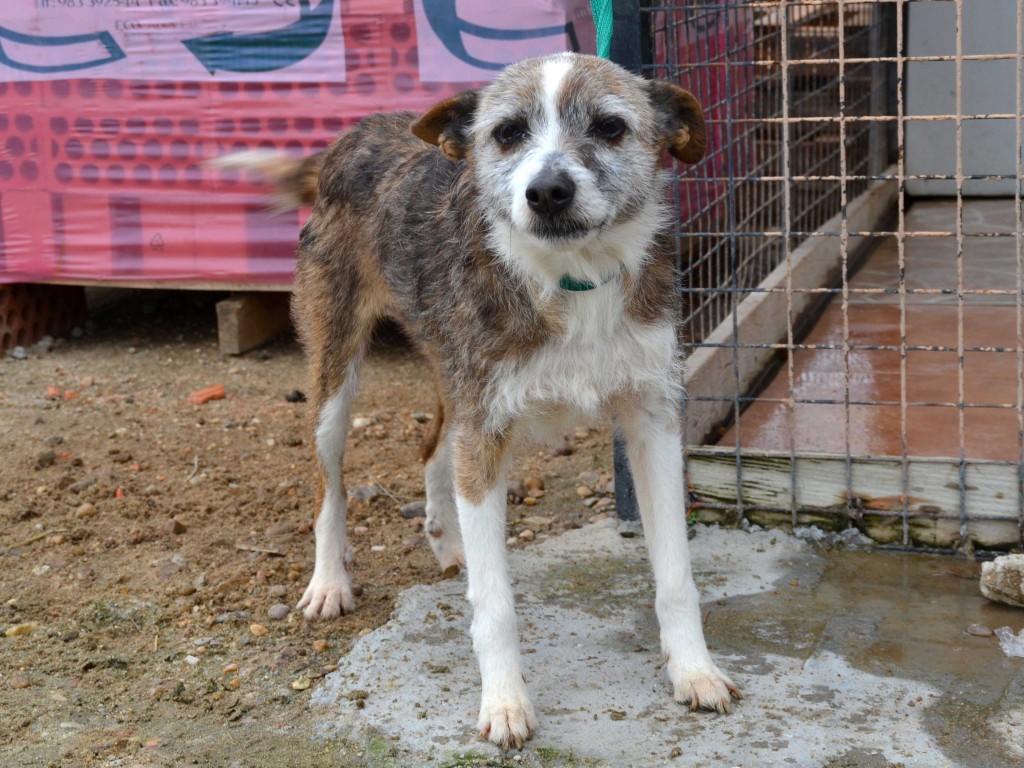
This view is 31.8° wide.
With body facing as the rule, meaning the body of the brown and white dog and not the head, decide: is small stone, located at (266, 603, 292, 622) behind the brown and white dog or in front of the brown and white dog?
behind

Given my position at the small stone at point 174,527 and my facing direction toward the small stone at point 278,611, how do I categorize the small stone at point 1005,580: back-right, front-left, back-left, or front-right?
front-left

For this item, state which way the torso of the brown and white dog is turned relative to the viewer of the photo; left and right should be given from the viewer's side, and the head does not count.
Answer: facing the viewer and to the right of the viewer

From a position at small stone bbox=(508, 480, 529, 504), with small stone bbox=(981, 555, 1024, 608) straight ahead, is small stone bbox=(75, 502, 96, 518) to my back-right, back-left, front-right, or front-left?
back-right

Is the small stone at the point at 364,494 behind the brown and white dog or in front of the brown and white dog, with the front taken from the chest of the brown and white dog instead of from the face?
behind

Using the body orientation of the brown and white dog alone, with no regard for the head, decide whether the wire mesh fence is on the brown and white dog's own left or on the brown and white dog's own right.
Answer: on the brown and white dog's own left

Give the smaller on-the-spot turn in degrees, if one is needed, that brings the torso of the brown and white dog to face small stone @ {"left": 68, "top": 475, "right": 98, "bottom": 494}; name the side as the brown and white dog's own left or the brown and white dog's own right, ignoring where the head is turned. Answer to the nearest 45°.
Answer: approximately 180°

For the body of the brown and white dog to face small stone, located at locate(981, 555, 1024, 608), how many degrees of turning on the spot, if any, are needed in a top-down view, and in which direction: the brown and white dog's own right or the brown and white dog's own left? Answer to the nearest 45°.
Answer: approximately 45° to the brown and white dog's own left

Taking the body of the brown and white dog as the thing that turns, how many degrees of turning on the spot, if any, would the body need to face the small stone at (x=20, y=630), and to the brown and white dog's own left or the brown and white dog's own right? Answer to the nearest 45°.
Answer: approximately 135° to the brown and white dog's own right

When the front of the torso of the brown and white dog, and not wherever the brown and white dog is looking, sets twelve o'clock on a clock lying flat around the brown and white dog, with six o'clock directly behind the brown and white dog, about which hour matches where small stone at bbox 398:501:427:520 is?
The small stone is roughly at 7 o'clock from the brown and white dog.

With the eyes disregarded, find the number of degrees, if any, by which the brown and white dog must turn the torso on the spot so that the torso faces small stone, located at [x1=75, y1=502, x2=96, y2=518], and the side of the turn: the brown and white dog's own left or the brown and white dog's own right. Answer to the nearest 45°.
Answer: approximately 180°

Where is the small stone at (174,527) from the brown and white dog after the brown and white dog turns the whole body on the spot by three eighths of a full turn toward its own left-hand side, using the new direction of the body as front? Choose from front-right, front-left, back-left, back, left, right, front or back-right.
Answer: front-left

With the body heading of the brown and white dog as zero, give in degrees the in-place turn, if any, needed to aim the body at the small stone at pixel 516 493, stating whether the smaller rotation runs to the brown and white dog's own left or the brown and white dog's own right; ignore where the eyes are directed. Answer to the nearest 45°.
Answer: approximately 135° to the brown and white dog's own left

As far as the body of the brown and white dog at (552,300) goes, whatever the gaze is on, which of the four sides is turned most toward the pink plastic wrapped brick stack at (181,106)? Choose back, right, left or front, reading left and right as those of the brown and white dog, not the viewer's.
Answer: back
